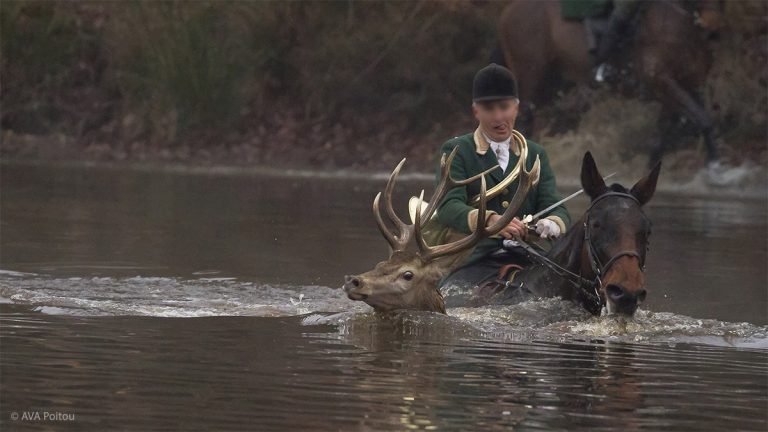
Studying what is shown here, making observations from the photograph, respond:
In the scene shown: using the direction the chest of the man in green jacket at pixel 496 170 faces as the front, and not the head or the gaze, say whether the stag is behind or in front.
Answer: in front

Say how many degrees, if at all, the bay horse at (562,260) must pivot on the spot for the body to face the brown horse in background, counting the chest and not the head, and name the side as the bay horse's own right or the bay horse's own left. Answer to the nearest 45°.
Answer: approximately 135° to the bay horse's own left

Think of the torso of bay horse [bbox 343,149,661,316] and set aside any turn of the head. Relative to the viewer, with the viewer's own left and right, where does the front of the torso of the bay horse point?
facing the viewer and to the right of the viewer

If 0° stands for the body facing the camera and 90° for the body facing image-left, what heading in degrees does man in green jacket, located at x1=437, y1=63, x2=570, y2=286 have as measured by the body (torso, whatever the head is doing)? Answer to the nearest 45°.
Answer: approximately 0°

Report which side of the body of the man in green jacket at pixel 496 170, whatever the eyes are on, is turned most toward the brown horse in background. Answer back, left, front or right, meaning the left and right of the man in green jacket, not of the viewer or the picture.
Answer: back
